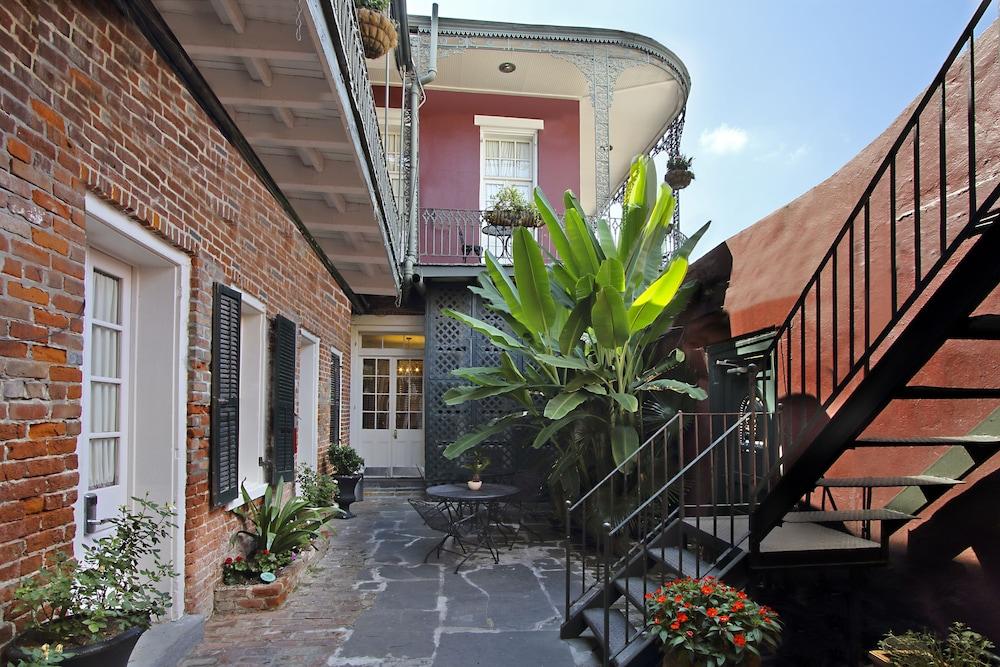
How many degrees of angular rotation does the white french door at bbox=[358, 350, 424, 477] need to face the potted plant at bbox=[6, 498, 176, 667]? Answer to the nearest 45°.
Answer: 0° — it already faces it

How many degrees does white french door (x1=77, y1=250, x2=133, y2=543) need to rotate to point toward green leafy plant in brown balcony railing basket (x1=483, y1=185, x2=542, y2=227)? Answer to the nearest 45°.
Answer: approximately 90° to its left

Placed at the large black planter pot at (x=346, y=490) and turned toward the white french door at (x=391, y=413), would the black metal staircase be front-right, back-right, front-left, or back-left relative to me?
back-right

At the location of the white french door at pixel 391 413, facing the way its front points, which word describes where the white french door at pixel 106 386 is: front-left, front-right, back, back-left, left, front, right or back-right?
front

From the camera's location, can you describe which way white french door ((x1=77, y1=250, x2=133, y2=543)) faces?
facing the viewer and to the right of the viewer

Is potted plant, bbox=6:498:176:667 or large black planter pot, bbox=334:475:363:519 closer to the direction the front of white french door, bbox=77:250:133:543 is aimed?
the potted plant

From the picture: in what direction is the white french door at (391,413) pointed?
toward the camera

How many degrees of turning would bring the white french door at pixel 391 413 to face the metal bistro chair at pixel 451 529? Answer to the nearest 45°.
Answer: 0° — it already faces it

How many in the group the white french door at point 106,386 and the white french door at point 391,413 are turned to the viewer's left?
0

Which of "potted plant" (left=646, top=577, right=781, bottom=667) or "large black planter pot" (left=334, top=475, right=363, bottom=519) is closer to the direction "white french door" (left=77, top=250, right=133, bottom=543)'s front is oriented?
the potted plant

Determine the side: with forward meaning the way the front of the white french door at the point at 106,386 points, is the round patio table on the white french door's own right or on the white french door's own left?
on the white french door's own left

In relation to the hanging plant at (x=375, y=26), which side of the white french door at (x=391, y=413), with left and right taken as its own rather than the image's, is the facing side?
front

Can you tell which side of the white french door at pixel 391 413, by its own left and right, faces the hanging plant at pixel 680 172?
left

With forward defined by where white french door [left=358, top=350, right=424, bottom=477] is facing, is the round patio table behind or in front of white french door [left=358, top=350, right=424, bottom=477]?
in front
